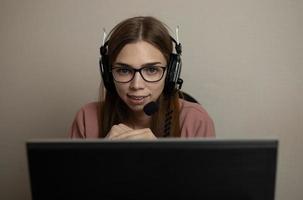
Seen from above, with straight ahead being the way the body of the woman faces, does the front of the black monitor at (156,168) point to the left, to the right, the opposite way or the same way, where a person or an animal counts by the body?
the opposite way

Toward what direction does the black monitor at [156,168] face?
away from the camera

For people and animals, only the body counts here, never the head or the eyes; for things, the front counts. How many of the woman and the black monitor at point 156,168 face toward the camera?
1

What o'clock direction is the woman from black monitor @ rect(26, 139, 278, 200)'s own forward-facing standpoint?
The woman is roughly at 12 o'clock from the black monitor.

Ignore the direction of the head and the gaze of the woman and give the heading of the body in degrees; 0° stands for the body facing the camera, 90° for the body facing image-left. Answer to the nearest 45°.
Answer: approximately 0°

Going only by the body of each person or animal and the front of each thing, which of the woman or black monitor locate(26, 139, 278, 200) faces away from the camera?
the black monitor

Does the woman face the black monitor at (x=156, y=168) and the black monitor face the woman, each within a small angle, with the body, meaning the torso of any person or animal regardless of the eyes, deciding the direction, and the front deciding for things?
yes

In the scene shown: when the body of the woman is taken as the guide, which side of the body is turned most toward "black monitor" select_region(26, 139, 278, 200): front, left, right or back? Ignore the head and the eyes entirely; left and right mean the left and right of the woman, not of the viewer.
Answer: front
